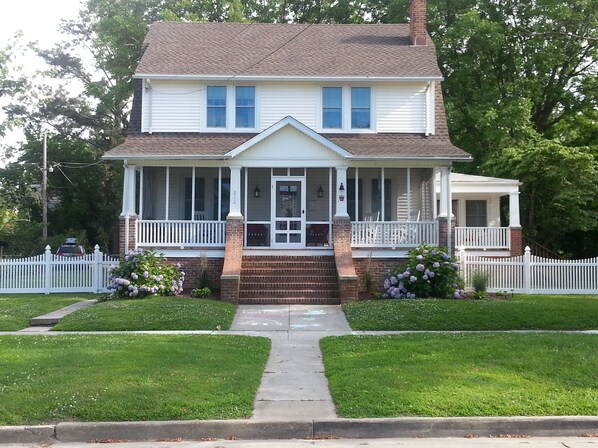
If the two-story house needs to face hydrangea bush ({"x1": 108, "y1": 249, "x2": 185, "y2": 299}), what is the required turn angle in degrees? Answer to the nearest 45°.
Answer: approximately 45° to its right

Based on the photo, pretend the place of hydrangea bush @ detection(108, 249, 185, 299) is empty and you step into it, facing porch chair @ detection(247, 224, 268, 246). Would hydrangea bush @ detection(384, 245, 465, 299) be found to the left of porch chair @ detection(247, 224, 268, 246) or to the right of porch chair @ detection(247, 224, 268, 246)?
right

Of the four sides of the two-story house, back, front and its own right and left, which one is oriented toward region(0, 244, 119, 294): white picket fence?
right

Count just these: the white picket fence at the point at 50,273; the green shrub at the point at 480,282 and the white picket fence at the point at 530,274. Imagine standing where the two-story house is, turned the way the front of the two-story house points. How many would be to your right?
1

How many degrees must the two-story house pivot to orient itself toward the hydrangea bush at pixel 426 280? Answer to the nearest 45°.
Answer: approximately 45° to its left

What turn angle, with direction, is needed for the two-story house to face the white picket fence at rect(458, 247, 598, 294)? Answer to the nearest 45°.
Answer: approximately 90° to its left

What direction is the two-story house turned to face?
toward the camera

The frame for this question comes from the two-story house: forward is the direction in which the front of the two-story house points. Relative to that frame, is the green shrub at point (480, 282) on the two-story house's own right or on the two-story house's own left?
on the two-story house's own left

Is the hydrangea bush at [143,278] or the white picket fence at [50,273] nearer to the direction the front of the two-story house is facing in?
the hydrangea bush
